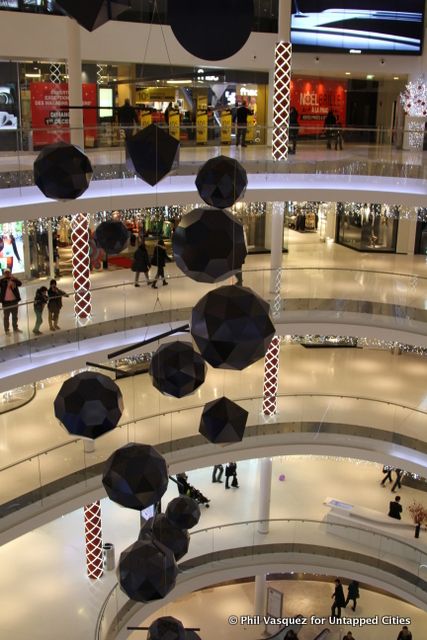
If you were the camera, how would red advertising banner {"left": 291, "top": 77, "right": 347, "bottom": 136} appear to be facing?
facing the viewer

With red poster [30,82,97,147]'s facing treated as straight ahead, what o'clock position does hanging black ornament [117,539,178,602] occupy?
The hanging black ornament is roughly at 12 o'clock from the red poster.

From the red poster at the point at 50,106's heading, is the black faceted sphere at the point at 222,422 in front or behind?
in front

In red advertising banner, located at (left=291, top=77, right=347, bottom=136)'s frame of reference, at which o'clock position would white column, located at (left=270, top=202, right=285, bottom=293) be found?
The white column is roughly at 12 o'clock from the red advertising banner.

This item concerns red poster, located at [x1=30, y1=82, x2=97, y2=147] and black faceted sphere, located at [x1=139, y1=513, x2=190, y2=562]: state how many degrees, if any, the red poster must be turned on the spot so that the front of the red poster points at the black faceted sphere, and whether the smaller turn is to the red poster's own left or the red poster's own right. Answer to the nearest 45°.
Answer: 0° — it already faces it

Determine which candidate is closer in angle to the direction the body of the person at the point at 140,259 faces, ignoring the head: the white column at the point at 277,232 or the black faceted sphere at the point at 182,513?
the white column

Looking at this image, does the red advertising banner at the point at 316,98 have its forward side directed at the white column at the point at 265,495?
yes

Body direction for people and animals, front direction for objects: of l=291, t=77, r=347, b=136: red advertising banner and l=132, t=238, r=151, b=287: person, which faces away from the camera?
the person

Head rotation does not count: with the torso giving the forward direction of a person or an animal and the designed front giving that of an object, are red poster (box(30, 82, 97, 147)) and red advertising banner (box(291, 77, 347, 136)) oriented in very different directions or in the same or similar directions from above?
same or similar directions

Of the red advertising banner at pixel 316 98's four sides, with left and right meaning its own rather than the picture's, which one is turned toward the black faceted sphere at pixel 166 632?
front

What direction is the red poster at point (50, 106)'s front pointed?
toward the camera
